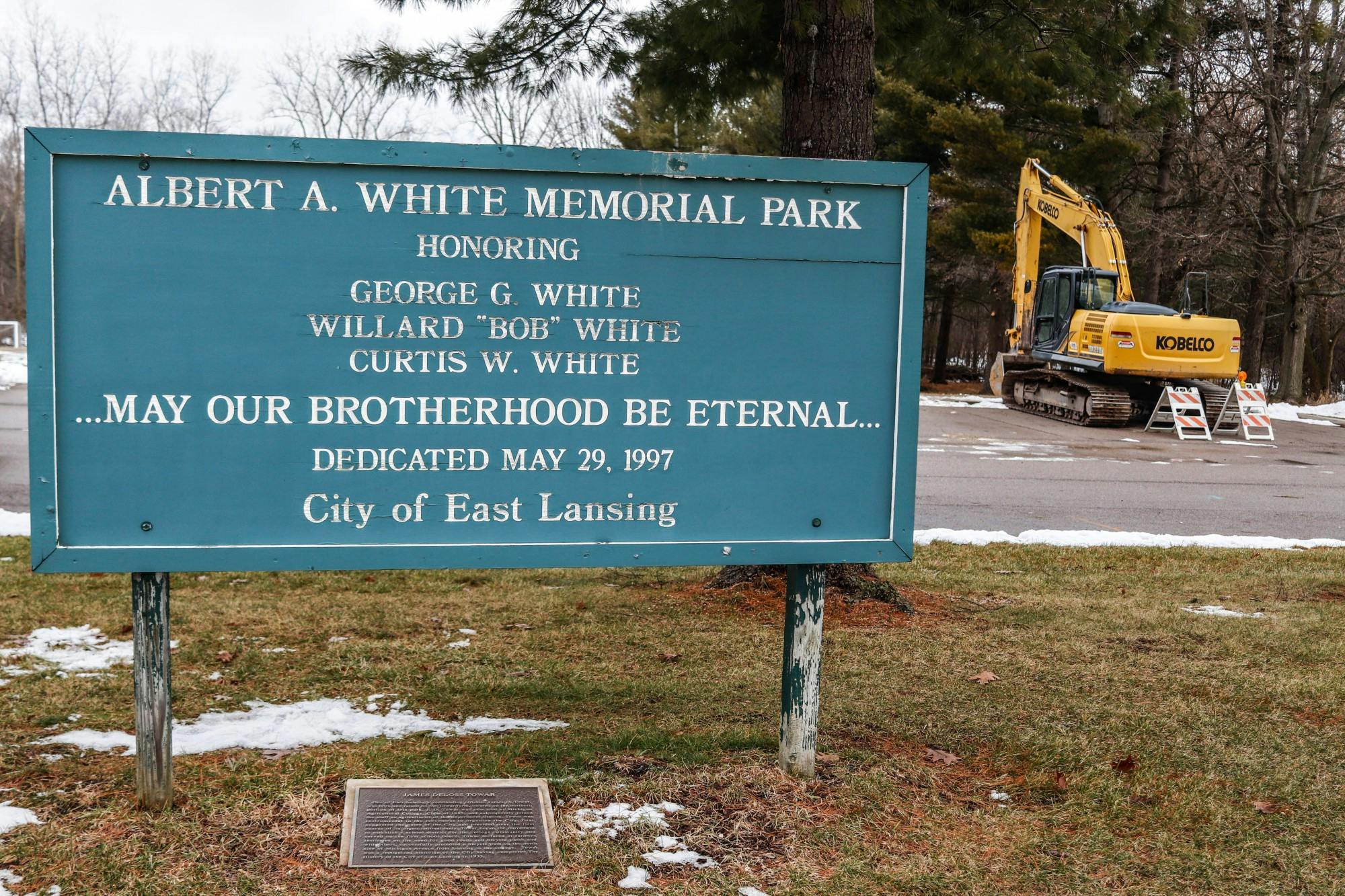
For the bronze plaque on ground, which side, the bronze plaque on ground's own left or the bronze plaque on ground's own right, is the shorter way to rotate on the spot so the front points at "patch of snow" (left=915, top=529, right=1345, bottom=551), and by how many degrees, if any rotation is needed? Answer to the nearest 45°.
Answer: approximately 135° to the bronze plaque on ground's own left

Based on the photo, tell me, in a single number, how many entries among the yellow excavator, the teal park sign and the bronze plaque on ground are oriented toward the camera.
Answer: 2

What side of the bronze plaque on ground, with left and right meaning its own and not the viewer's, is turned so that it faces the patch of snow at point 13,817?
right

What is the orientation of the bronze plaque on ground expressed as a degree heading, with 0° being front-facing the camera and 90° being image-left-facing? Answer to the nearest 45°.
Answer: approximately 0°

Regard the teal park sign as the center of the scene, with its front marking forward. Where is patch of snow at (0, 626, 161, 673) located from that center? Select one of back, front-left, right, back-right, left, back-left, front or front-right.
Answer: back-right

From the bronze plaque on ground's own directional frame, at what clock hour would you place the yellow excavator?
The yellow excavator is roughly at 7 o'clock from the bronze plaque on ground.

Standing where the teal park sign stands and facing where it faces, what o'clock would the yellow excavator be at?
The yellow excavator is roughly at 7 o'clock from the teal park sign.

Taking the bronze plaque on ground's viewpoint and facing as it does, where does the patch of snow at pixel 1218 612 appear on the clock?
The patch of snow is roughly at 8 o'clock from the bronze plaque on ground.

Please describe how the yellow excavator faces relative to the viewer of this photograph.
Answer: facing away from the viewer and to the left of the viewer

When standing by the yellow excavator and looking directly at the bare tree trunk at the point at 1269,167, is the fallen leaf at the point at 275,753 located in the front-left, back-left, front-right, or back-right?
back-right

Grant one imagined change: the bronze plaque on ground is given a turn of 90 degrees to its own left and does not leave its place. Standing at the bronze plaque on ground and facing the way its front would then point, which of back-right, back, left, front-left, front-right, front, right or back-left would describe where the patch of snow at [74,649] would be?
back-left
